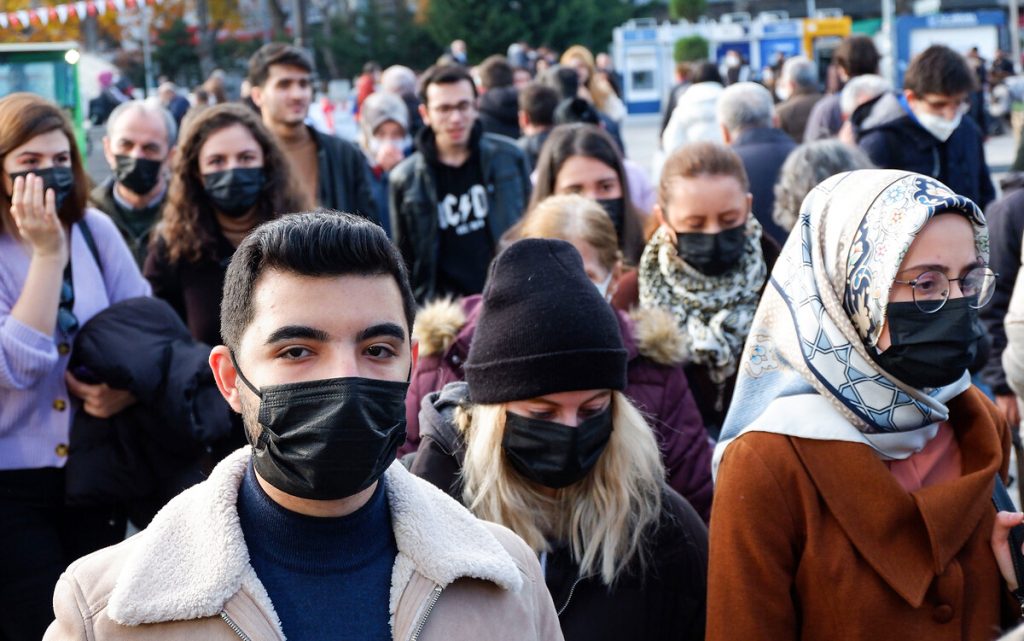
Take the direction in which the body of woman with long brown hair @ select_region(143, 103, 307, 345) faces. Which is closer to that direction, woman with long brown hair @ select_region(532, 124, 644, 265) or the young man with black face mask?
the young man with black face mask

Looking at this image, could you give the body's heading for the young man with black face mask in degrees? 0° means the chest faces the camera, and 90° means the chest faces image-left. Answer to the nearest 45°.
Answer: approximately 0°

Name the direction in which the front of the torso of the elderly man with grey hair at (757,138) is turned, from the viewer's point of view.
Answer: away from the camera

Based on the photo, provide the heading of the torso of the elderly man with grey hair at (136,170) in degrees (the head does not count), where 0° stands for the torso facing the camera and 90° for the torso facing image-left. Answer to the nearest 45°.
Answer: approximately 0°

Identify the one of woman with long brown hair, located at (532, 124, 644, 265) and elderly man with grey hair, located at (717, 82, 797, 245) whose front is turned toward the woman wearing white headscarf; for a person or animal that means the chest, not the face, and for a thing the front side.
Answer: the woman with long brown hair

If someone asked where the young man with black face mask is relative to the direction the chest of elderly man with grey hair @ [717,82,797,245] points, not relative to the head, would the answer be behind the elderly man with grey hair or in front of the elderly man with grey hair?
behind

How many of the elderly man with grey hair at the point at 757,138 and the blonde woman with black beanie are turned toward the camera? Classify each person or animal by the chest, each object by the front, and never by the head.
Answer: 1

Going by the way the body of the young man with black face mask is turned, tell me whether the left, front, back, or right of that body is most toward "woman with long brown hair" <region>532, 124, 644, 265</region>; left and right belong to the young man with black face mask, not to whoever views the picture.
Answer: back

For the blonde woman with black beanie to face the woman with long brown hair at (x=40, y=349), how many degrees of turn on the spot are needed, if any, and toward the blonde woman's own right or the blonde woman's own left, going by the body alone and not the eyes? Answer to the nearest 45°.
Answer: approximately 135° to the blonde woman's own right
